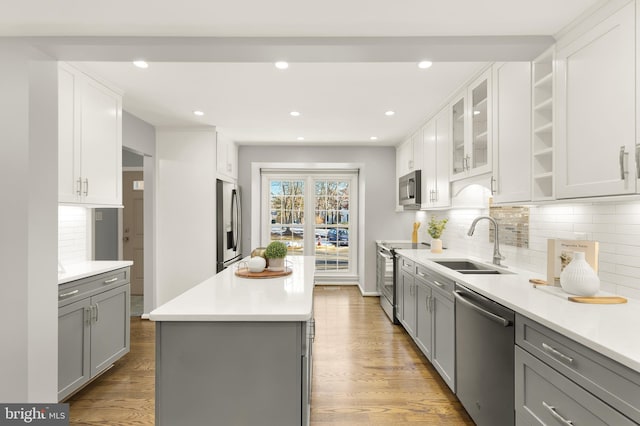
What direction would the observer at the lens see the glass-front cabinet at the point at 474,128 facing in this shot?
facing the viewer and to the left of the viewer

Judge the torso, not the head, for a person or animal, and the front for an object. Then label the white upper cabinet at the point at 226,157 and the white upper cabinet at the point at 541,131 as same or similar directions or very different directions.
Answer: very different directions

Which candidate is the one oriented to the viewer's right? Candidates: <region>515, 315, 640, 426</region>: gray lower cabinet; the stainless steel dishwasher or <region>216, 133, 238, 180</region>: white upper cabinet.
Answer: the white upper cabinet

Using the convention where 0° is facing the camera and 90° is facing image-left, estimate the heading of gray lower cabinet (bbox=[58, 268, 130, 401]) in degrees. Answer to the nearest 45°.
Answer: approximately 315°

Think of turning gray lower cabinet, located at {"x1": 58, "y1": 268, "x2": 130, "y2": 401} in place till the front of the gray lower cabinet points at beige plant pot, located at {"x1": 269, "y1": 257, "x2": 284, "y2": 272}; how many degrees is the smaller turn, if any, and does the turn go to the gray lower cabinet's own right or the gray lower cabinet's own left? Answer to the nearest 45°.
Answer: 0° — it already faces it

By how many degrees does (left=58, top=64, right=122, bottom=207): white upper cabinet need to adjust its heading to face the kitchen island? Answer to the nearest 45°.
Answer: approximately 45° to its right

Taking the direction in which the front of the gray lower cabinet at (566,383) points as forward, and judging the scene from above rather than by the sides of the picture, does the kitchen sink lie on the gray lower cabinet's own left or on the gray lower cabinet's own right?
on the gray lower cabinet's own right

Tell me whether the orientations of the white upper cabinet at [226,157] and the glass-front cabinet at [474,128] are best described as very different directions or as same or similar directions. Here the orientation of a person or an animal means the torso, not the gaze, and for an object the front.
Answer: very different directions

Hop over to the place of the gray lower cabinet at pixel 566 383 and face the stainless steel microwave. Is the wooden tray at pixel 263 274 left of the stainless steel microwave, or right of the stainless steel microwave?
left

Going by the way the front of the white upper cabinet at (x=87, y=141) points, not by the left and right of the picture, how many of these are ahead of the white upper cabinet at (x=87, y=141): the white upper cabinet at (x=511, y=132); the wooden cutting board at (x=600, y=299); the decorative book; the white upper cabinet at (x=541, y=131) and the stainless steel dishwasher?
5

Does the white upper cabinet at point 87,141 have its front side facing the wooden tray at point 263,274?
yes

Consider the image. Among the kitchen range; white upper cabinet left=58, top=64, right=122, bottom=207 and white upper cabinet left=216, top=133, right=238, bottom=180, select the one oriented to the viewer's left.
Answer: the kitchen range

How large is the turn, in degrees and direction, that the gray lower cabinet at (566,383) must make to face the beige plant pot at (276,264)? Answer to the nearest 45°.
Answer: approximately 45° to its right

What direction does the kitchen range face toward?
to the viewer's left

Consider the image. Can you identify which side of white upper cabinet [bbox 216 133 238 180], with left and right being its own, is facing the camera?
right

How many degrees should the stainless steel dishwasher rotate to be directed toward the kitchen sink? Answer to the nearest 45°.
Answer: approximately 135° to its right
